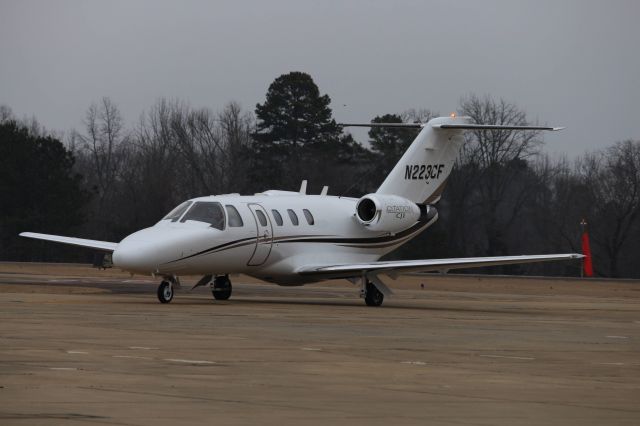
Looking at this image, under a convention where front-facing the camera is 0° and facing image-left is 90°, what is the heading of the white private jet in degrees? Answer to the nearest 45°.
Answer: approximately 45°
